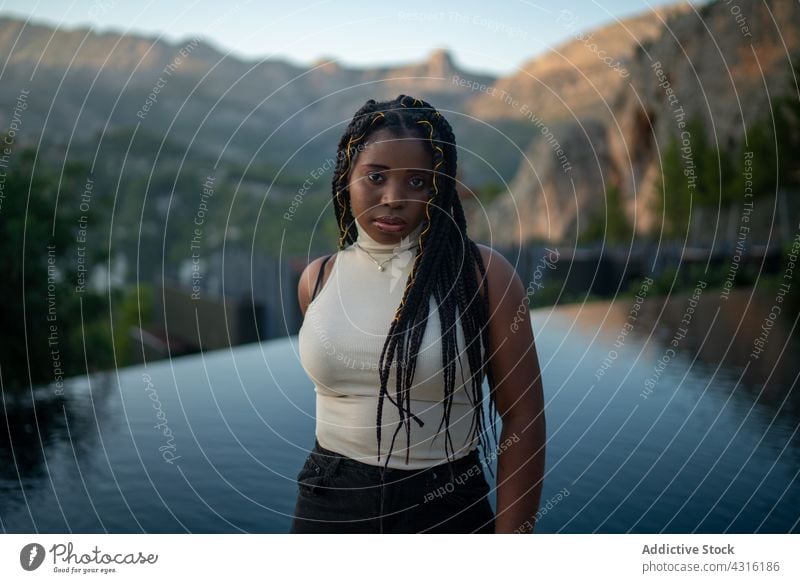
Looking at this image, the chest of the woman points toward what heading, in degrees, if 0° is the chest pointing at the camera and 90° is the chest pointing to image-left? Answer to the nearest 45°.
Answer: approximately 45°
